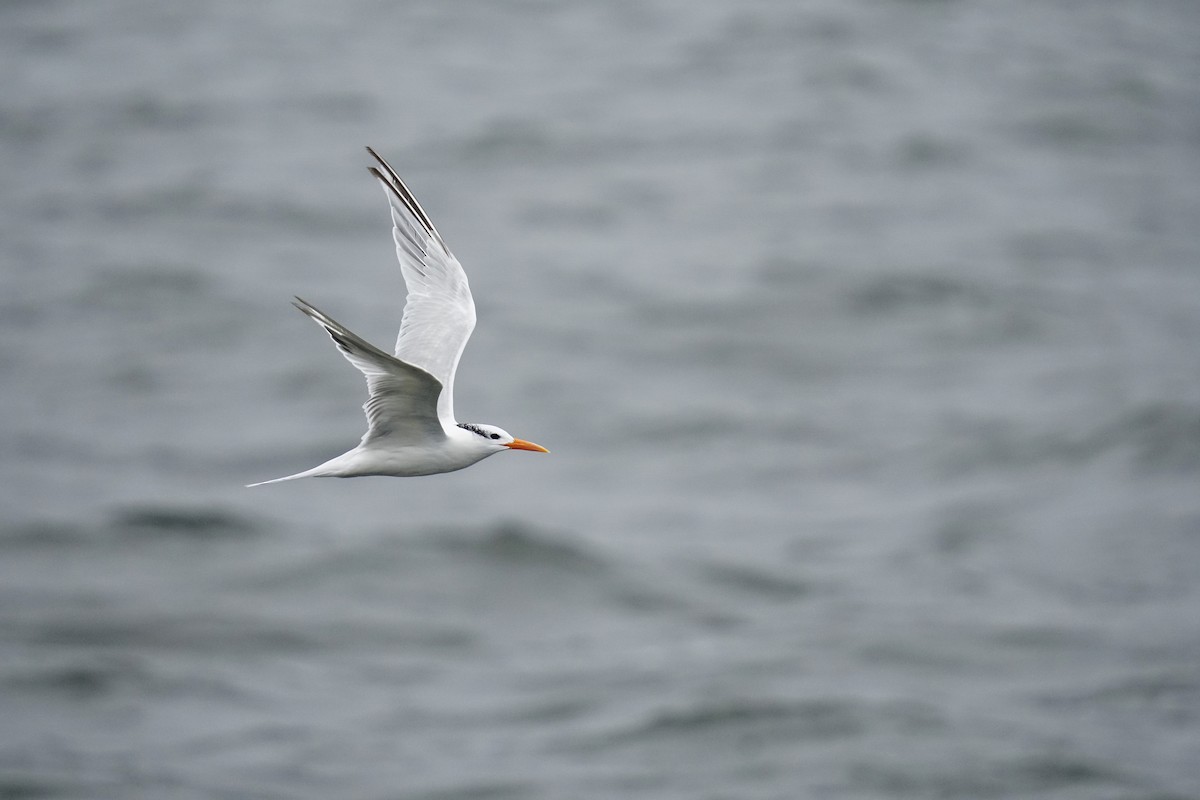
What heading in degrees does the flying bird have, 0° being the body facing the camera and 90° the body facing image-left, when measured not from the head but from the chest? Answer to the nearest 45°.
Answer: approximately 270°
